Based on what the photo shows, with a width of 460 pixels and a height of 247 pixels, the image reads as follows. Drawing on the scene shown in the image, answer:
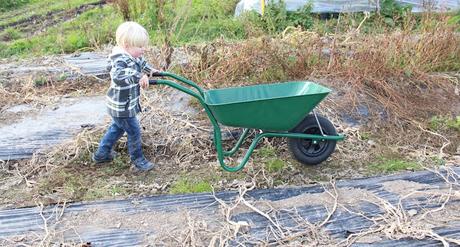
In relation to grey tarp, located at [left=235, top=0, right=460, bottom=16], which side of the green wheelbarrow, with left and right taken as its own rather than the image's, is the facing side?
left

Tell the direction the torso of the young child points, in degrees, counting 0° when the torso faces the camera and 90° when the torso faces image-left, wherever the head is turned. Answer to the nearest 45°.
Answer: approximately 270°

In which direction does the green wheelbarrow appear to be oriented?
to the viewer's right
